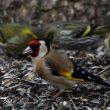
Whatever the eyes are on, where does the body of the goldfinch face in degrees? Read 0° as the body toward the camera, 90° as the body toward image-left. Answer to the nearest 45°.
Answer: approximately 90°

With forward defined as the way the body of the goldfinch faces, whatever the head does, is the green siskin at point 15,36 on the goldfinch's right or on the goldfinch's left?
on the goldfinch's right
